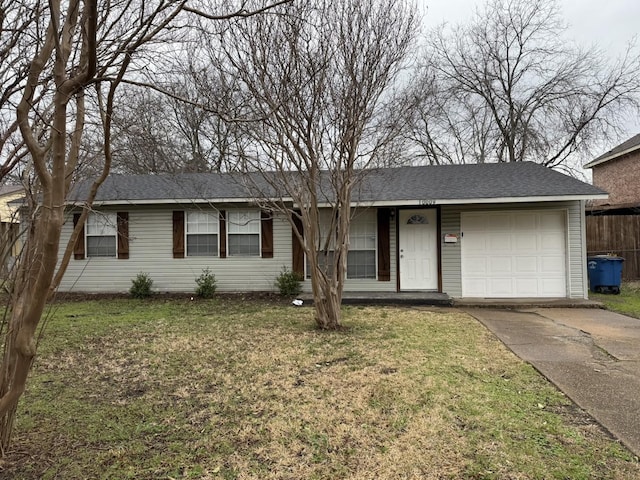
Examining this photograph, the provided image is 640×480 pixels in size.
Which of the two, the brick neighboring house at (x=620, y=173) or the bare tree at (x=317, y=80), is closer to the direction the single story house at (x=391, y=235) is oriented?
the bare tree

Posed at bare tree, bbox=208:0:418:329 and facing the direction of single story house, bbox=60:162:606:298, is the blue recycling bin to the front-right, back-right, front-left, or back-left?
front-right

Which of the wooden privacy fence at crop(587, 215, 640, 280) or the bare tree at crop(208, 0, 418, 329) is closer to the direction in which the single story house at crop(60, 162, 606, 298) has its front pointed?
the bare tree

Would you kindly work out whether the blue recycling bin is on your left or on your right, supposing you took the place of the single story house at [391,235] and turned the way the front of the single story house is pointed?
on your left

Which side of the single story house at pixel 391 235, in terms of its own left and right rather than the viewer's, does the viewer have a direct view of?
front

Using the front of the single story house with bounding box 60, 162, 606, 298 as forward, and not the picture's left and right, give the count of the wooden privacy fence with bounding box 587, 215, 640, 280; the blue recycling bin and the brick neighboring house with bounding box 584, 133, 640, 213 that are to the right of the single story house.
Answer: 0

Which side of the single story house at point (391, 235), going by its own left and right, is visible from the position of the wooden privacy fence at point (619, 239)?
left

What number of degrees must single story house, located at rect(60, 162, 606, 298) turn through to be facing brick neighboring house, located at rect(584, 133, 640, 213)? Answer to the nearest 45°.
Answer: approximately 135° to its left

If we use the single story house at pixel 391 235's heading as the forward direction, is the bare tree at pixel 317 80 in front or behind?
in front
